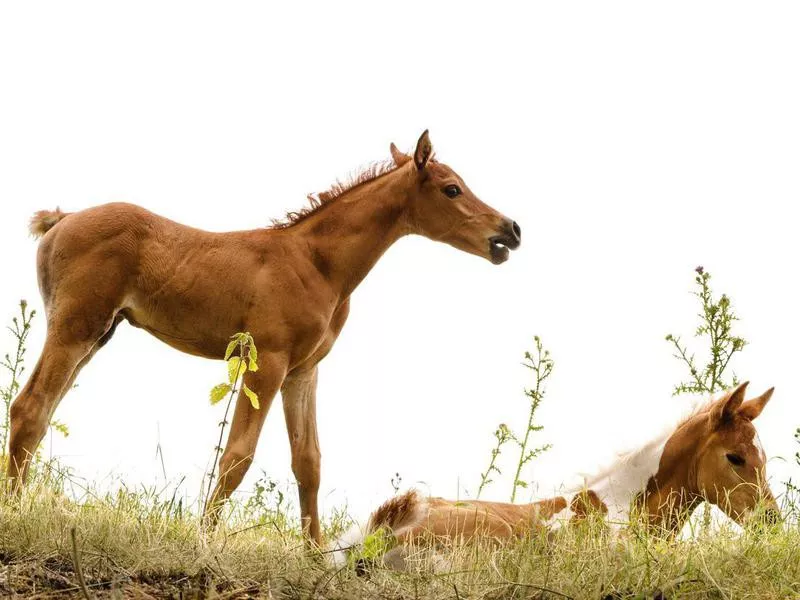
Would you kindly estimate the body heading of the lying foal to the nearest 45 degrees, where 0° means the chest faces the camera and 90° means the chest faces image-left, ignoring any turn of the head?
approximately 270°

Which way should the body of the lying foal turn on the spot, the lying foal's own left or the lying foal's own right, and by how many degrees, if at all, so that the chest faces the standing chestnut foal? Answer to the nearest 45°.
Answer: approximately 180°

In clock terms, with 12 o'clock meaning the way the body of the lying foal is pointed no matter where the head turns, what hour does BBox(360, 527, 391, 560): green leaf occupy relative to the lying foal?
The green leaf is roughly at 5 o'clock from the lying foal.
